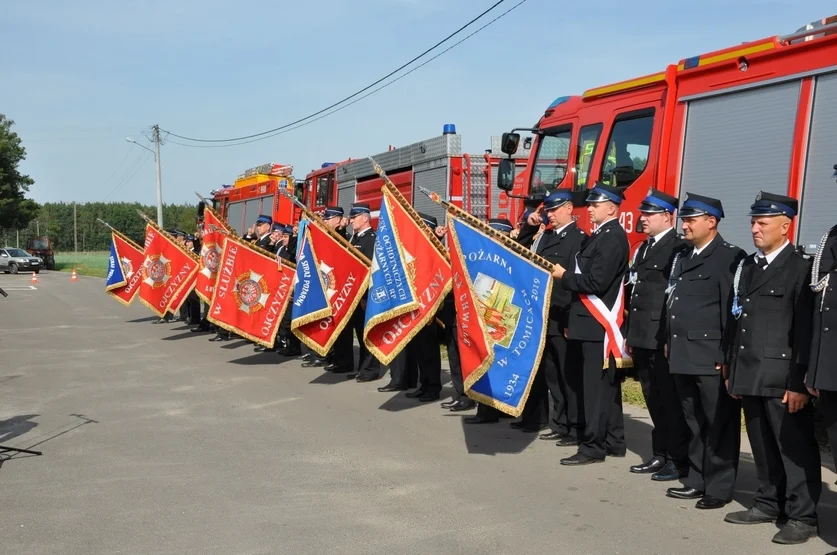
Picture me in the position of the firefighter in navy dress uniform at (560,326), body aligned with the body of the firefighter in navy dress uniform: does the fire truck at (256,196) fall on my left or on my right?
on my right

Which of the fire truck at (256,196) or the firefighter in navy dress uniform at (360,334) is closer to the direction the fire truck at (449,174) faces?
the fire truck

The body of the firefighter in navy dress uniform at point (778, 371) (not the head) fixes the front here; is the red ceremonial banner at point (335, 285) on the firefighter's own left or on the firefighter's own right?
on the firefighter's own right

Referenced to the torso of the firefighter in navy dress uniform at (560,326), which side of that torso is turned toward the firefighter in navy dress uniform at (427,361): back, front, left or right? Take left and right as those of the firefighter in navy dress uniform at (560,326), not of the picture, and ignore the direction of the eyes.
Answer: right

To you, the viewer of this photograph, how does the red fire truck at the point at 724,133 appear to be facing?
facing away from the viewer and to the left of the viewer

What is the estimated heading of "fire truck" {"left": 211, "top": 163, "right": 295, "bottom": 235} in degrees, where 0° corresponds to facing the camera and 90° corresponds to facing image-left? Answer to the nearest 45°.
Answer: approximately 135°

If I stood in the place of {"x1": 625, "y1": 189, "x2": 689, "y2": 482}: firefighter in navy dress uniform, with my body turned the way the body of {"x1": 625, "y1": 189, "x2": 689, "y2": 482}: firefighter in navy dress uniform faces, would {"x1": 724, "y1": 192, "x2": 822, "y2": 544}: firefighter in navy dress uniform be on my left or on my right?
on my left

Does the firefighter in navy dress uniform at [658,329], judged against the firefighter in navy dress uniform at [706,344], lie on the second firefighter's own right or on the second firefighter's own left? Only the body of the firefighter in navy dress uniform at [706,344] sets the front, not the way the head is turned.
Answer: on the second firefighter's own right

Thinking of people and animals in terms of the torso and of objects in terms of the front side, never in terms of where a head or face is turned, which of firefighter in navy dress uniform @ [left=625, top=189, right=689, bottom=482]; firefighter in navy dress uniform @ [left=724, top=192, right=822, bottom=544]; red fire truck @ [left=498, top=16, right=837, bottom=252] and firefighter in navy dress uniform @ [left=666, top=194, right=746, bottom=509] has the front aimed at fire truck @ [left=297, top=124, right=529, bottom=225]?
the red fire truck

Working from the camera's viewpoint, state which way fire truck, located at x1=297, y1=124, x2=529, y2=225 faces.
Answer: facing away from the viewer and to the left of the viewer

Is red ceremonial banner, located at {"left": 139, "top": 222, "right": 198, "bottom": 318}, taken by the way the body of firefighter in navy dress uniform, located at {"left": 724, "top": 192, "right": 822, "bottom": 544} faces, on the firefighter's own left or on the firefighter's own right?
on the firefighter's own right

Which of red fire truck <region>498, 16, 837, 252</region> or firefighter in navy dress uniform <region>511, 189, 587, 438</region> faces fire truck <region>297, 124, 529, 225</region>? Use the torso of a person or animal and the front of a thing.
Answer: the red fire truck
